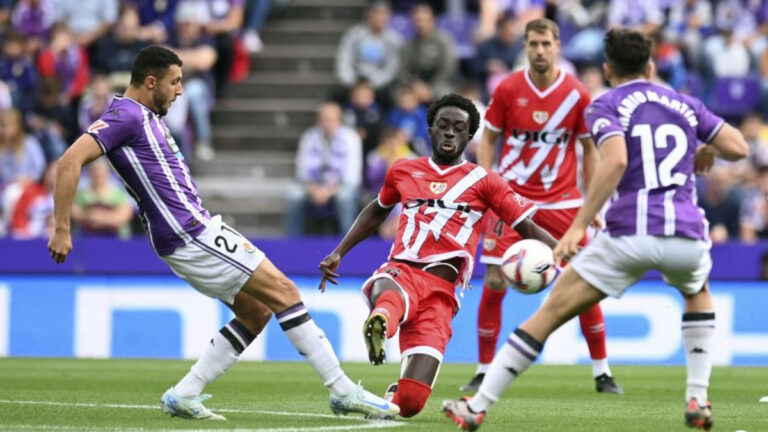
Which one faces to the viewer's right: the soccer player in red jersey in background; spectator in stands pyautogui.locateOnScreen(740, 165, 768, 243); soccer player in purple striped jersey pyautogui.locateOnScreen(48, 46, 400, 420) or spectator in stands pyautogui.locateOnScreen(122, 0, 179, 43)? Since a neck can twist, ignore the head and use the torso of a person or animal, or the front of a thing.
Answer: the soccer player in purple striped jersey

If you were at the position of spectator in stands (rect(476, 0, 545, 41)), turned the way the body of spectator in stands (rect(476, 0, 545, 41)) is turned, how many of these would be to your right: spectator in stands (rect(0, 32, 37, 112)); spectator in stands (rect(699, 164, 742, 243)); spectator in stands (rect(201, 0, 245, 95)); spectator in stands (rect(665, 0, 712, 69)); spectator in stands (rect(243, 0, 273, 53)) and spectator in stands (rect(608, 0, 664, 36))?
3

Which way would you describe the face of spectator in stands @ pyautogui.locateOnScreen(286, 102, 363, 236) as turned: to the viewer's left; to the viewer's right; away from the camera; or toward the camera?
toward the camera

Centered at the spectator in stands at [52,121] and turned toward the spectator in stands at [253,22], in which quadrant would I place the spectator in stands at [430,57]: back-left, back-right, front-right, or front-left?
front-right

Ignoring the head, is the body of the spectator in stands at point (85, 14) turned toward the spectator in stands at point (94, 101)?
yes

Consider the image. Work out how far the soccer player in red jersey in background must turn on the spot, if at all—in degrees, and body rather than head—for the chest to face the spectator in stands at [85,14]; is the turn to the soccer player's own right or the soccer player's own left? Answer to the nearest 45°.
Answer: approximately 135° to the soccer player's own right

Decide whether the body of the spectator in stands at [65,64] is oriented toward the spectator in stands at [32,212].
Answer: yes

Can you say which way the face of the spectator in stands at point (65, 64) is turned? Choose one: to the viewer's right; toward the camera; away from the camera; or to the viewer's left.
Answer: toward the camera

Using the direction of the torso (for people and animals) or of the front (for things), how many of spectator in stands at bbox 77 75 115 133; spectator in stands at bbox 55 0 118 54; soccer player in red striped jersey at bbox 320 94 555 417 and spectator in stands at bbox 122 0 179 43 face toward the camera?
4

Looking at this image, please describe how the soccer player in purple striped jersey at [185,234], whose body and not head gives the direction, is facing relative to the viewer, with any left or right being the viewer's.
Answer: facing to the right of the viewer

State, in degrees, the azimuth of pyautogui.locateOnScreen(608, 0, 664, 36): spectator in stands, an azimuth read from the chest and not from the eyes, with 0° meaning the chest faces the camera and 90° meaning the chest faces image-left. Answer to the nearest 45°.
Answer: approximately 0°

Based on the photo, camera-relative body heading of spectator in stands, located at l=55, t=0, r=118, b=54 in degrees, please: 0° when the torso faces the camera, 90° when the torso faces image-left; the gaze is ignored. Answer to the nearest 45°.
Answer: approximately 0°

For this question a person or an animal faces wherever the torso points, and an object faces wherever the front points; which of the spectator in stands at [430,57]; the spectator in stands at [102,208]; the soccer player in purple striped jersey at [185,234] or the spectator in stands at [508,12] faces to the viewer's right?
the soccer player in purple striped jersey

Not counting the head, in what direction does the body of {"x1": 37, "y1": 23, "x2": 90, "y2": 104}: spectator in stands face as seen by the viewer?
toward the camera

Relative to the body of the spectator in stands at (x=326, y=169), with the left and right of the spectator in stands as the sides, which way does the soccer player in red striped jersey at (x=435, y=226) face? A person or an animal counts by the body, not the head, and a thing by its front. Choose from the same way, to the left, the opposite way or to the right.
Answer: the same way

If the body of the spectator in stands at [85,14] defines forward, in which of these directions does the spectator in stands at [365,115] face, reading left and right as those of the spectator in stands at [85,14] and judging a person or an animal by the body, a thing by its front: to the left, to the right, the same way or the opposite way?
the same way

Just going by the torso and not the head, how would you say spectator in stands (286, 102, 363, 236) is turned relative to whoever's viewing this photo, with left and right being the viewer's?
facing the viewer

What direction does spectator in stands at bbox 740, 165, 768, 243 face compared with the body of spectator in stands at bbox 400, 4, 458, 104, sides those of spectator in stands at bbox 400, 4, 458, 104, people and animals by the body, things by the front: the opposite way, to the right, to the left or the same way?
the same way
